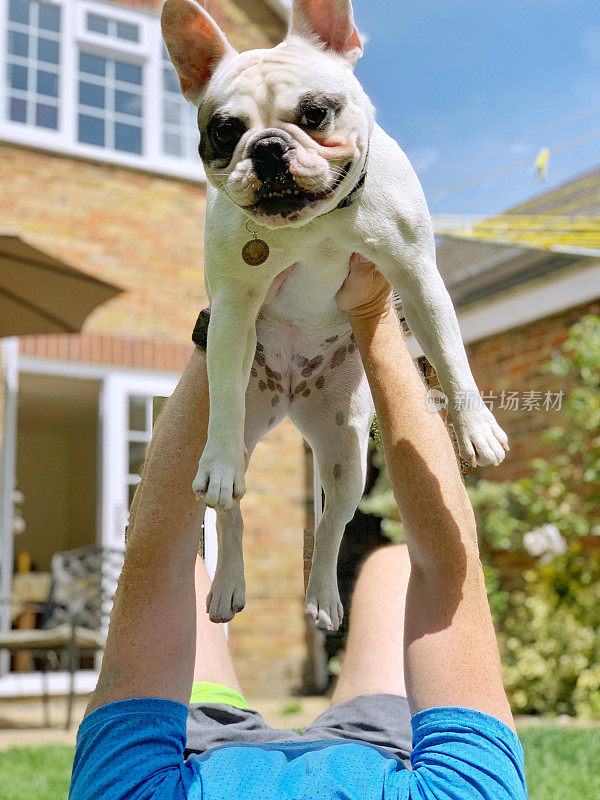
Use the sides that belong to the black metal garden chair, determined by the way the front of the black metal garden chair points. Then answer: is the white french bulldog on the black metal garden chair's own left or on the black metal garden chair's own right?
on the black metal garden chair's own left

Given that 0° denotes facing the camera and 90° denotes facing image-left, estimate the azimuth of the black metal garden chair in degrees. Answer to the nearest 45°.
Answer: approximately 45°

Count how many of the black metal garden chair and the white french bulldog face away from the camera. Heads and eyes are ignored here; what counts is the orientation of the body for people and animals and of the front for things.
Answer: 0

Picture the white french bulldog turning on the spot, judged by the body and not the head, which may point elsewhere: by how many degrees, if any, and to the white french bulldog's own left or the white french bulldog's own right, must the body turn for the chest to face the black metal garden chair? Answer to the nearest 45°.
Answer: approximately 180°

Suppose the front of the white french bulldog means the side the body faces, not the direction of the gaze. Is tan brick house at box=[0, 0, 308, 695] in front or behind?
behind

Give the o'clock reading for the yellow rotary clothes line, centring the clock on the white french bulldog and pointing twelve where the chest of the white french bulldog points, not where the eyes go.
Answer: The yellow rotary clothes line is roughly at 7 o'clock from the white french bulldog.
